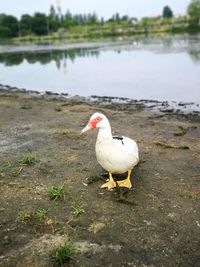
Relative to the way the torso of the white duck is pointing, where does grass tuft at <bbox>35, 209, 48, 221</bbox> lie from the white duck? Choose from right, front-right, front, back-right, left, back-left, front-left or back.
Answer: front

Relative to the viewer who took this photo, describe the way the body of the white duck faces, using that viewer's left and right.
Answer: facing the viewer and to the left of the viewer

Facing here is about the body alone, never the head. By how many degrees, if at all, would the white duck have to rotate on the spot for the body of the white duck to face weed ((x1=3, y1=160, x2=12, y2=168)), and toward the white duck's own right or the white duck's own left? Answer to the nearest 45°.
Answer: approximately 90° to the white duck's own right

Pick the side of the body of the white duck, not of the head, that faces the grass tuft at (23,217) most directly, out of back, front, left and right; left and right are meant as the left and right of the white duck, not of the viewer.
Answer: front

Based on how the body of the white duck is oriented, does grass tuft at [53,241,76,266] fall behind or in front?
in front

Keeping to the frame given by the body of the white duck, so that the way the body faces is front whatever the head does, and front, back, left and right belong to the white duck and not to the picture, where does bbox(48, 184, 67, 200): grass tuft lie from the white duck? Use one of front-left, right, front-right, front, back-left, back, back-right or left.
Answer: front-right
